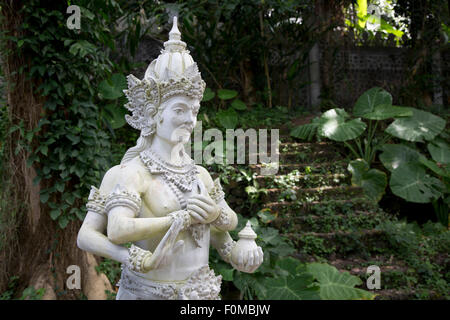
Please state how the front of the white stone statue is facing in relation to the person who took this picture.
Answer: facing the viewer and to the right of the viewer

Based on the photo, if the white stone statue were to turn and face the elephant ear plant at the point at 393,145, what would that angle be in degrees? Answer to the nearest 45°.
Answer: approximately 90° to its left

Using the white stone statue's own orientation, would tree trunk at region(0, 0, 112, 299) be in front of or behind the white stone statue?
behind
